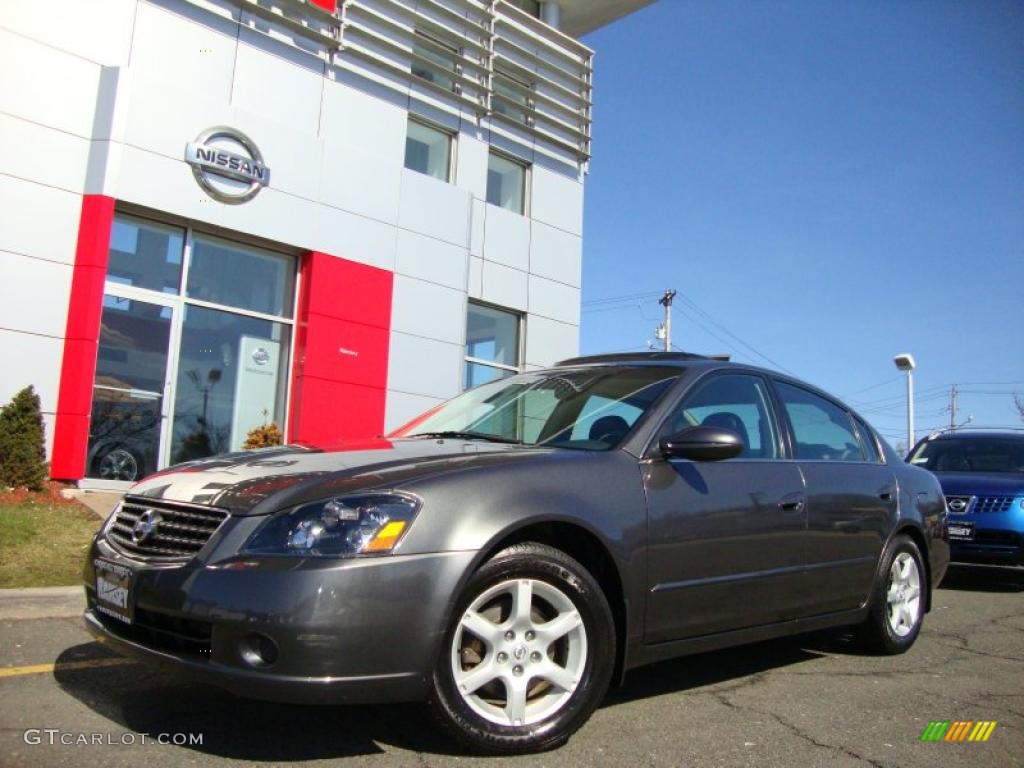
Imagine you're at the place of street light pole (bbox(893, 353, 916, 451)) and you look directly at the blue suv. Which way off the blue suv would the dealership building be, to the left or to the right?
right

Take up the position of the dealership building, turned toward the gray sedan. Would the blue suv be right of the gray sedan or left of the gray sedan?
left

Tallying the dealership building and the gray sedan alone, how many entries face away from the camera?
0

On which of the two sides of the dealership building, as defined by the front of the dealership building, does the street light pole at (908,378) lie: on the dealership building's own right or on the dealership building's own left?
on the dealership building's own left

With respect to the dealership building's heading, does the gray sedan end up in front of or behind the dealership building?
in front

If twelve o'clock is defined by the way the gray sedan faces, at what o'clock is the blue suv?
The blue suv is roughly at 6 o'clock from the gray sedan.

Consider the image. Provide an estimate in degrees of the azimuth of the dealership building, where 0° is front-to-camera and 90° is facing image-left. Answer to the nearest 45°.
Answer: approximately 315°

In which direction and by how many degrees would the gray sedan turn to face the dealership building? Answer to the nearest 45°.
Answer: approximately 90° to its right

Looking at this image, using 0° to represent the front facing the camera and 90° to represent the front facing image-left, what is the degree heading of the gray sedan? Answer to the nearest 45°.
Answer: approximately 45°

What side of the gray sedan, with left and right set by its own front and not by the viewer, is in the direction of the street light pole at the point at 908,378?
back

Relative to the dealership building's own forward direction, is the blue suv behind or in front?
in front
